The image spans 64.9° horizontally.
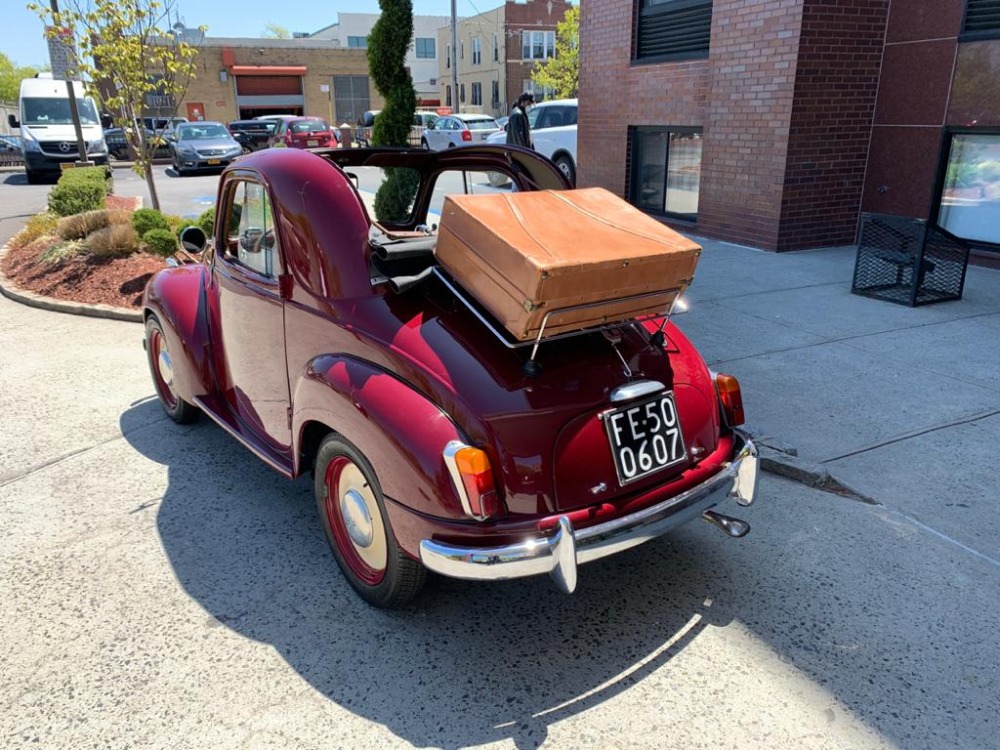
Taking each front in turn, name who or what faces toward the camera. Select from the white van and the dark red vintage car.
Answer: the white van

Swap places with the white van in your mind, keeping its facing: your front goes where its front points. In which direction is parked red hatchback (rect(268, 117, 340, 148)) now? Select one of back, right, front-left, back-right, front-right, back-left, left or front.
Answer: left

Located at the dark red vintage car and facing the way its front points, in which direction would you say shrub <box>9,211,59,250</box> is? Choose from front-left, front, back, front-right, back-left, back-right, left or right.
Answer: front

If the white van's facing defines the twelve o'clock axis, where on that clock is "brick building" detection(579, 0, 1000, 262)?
The brick building is roughly at 11 o'clock from the white van.

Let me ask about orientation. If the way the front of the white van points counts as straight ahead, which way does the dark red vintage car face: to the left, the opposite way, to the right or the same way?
the opposite way

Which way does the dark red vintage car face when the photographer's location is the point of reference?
facing away from the viewer and to the left of the viewer

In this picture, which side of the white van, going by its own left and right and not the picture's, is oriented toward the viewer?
front

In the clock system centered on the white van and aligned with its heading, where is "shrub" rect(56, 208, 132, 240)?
The shrub is roughly at 12 o'clock from the white van.

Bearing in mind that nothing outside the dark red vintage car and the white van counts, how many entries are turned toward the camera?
1

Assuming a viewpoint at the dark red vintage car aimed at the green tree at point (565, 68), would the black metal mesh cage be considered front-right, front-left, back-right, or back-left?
front-right

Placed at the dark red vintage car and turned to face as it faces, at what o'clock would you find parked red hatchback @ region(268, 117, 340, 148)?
The parked red hatchback is roughly at 1 o'clock from the dark red vintage car.

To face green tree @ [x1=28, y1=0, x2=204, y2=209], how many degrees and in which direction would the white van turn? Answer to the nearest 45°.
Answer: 0° — it already faces it

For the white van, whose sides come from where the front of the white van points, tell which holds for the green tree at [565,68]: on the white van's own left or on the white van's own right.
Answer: on the white van's own left

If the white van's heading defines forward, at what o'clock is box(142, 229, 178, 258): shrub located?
The shrub is roughly at 12 o'clock from the white van.

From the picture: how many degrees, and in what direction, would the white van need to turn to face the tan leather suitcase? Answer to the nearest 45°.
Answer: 0° — it already faces it

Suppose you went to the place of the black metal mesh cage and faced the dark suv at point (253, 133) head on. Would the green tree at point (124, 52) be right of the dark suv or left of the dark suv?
left

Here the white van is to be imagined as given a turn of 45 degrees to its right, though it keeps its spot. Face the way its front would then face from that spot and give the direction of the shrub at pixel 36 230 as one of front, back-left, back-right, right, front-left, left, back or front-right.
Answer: front-left

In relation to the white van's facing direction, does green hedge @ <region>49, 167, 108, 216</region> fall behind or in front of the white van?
in front
